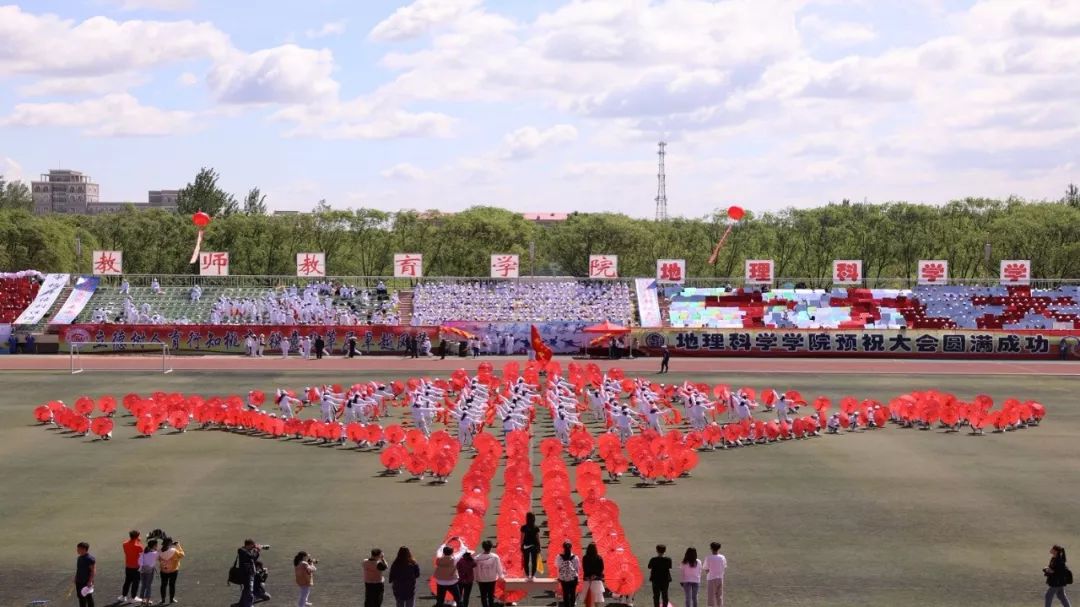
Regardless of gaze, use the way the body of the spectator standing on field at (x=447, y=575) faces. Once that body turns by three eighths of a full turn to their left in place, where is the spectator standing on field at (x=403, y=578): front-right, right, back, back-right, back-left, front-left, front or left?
front-right

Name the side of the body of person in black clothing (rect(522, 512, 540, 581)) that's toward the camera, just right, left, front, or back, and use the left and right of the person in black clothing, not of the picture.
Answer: back

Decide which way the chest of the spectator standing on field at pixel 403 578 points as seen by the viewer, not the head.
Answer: away from the camera

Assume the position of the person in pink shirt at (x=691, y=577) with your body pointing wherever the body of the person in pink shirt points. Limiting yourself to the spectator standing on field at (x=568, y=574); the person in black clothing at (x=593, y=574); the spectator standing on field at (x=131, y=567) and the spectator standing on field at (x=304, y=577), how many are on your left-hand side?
4

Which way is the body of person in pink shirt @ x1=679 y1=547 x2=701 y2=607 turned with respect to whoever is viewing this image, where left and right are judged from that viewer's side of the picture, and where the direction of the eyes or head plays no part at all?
facing away from the viewer

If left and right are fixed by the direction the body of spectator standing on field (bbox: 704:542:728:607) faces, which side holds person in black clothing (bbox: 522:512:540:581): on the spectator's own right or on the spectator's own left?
on the spectator's own left

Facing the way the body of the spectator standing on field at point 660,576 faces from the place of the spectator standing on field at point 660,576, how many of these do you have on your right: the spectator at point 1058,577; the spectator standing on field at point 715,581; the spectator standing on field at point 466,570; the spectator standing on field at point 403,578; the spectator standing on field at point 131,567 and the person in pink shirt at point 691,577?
3

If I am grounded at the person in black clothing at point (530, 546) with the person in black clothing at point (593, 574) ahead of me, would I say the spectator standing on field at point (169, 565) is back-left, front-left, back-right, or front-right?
back-right

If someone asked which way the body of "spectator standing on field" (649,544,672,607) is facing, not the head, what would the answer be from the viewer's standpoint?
away from the camera

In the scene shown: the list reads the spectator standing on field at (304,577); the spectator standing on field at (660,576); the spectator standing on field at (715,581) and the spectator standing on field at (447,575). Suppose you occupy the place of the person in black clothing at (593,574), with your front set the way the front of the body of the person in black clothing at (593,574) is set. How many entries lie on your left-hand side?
2

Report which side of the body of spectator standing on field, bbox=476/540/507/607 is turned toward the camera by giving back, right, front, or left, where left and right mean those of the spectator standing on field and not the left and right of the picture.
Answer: back

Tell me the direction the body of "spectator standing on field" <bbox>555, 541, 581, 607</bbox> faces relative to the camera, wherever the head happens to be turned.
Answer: away from the camera

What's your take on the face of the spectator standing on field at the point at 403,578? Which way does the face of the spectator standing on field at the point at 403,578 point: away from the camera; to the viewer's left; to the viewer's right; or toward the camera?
away from the camera

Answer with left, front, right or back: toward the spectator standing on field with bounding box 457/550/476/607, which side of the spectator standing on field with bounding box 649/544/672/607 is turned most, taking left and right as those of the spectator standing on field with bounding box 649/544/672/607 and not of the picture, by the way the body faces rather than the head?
left

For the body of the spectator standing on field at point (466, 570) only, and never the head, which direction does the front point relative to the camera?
away from the camera

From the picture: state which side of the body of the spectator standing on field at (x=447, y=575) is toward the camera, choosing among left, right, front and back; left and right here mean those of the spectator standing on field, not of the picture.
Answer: back

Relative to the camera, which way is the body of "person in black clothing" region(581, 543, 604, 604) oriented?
away from the camera

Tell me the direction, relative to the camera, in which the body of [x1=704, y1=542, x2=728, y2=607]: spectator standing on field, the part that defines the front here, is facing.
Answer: away from the camera

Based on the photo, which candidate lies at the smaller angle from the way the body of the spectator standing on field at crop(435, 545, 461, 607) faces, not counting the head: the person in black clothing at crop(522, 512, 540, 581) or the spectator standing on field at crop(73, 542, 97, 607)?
the person in black clothing
